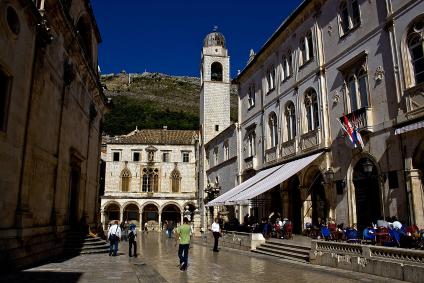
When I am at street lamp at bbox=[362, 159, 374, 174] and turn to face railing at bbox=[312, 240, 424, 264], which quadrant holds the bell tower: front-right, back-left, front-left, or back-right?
back-right

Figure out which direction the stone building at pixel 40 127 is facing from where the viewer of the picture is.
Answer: facing the viewer and to the right of the viewer

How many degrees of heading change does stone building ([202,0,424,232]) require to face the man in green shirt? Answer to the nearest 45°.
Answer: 0° — it already faces them

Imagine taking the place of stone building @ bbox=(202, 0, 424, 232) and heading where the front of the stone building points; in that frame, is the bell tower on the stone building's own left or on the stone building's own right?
on the stone building's own right

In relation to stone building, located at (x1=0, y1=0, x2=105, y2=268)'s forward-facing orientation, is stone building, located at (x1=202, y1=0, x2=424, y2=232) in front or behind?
in front

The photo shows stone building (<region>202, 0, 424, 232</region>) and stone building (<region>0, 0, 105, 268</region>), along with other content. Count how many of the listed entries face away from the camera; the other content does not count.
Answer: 0

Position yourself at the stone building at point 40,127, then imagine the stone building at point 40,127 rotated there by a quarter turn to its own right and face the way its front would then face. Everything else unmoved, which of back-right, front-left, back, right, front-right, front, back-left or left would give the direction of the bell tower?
back

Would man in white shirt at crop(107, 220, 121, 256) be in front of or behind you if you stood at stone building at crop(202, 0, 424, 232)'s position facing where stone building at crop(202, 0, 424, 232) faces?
in front

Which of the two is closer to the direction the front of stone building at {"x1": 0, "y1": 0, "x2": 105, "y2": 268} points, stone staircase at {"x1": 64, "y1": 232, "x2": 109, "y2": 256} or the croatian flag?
the croatian flag

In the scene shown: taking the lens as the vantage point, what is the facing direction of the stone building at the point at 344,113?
facing the viewer and to the left of the viewer
